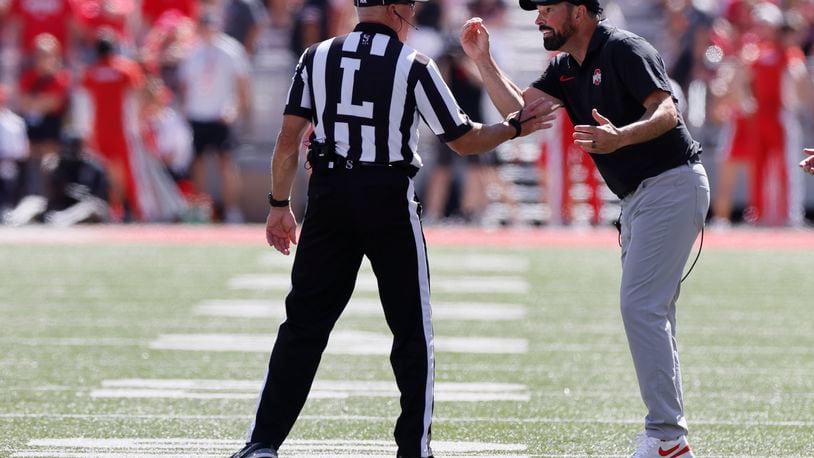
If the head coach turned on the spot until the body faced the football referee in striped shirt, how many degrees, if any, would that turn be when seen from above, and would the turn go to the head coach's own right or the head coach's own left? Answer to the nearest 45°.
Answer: approximately 45° to the head coach's own right

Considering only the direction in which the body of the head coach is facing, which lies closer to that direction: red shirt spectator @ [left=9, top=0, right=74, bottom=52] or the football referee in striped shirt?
the football referee in striped shirt

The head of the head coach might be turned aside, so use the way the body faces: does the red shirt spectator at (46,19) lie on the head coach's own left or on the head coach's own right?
on the head coach's own right

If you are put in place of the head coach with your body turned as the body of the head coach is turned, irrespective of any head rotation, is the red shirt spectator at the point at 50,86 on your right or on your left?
on your right

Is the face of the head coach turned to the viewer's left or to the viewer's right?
to the viewer's left

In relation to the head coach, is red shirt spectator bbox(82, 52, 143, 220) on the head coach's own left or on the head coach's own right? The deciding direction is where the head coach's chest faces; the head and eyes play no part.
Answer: on the head coach's own right

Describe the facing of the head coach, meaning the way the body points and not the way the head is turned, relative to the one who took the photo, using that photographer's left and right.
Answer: facing the viewer and to the left of the viewer
